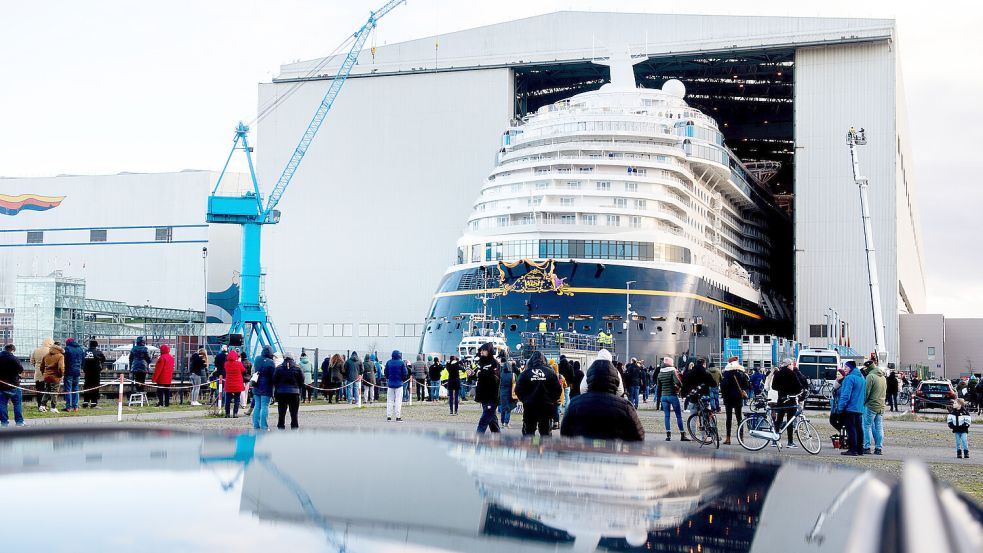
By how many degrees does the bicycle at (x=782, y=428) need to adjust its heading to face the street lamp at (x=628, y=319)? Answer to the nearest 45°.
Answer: approximately 90° to its left

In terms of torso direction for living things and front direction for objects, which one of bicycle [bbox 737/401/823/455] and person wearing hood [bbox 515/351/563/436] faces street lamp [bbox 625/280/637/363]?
the person wearing hood

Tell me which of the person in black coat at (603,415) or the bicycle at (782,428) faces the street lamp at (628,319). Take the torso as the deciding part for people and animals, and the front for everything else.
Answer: the person in black coat

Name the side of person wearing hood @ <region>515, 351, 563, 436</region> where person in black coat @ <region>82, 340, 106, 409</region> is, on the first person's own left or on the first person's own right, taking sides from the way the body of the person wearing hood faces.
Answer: on the first person's own left

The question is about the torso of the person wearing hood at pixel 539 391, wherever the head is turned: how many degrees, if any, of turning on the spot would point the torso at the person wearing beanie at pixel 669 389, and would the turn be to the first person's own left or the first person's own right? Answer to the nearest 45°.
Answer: approximately 45° to the first person's own right

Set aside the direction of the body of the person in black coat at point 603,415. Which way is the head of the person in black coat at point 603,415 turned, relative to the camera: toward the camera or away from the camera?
away from the camera

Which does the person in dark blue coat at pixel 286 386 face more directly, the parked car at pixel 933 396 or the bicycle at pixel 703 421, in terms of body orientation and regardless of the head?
the parked car

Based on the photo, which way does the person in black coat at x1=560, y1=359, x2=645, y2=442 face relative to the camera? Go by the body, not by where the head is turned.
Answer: away from the camera

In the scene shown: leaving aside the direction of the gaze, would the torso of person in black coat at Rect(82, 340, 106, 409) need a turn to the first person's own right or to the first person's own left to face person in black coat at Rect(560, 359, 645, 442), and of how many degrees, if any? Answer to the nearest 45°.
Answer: approximately 135° to the first person's own right

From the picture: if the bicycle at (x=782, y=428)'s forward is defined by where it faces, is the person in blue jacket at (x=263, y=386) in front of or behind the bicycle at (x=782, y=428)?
behind

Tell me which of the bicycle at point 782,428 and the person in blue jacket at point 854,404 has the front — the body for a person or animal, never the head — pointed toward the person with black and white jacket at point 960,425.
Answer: the bicycle

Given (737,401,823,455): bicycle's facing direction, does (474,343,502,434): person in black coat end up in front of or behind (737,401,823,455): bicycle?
behind

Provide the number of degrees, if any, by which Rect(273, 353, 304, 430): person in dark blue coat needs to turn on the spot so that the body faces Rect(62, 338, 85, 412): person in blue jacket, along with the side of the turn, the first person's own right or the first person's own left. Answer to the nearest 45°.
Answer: approximately 45° to the first person's own left

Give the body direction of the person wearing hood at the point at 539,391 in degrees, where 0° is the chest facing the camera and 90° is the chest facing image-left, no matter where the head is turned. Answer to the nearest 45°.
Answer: approximately 180°

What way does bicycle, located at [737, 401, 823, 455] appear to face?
to the viewer's right

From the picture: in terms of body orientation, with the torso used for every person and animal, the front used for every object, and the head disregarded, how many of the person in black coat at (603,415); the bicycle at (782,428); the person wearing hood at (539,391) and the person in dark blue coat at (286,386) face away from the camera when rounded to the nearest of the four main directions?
3
